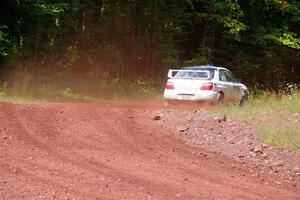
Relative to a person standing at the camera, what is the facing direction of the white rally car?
facing away from the viewer and to the right of the viewer
